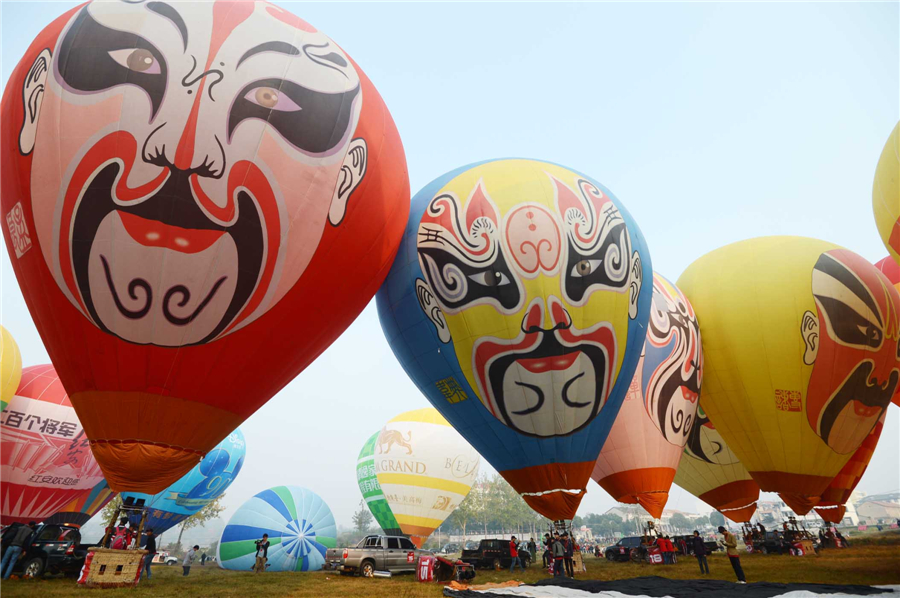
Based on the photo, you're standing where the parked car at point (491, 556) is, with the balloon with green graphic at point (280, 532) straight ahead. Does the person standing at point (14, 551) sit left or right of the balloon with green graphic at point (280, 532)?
left

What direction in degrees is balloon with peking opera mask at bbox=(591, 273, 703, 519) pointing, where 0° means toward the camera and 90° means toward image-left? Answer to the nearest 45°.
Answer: approximately 315°

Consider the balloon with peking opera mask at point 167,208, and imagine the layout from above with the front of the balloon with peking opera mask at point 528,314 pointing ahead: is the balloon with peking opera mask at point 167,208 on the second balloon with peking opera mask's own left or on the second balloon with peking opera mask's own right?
on the second balloon with peking opera mask's own right

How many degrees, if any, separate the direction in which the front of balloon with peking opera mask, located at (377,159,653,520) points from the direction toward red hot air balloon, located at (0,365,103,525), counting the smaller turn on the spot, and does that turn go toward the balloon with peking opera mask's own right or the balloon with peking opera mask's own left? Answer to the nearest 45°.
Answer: approximately 90° to the balloon with peking opera mask's own right

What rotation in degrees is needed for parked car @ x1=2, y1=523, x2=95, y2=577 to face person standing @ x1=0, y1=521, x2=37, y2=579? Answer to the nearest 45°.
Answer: approximately 45° to its left

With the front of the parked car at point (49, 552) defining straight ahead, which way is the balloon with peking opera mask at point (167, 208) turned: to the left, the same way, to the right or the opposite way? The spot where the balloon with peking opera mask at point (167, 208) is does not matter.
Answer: to the left

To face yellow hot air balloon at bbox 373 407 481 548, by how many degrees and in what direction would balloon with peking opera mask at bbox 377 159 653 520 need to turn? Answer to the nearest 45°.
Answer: approximately 180°

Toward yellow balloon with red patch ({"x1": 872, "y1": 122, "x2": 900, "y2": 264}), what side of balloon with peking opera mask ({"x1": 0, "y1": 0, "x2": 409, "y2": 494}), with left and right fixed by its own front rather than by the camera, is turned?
left

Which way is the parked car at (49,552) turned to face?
to the viewer's left

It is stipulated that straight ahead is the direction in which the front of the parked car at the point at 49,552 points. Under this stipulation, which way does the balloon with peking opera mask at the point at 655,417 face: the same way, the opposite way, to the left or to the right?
to the left

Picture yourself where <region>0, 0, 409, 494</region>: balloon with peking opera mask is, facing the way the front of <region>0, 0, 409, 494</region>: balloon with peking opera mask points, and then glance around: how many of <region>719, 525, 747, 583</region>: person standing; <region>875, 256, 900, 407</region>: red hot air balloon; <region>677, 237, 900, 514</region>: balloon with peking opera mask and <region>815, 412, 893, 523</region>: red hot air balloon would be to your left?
4

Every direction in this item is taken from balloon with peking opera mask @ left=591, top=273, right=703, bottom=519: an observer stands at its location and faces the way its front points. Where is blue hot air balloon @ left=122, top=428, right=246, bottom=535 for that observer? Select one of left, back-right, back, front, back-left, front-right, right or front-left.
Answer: back-right
